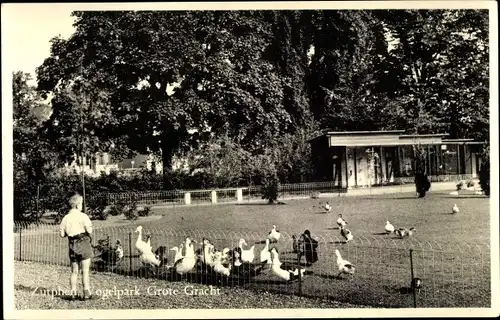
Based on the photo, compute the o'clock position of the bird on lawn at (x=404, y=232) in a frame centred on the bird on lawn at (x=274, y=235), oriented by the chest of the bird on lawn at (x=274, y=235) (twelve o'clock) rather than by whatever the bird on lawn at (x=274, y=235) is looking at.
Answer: the bird on lawn at (x=404, y=232) is roughly at 9 o'clock from the bird on lawn at (x=274, y=235).

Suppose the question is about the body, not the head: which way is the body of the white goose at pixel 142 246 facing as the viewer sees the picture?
to the viewer's left

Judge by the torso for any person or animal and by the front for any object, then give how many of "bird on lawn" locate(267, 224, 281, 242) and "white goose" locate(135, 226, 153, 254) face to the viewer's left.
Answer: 1

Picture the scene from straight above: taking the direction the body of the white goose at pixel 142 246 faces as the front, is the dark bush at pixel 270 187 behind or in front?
behind

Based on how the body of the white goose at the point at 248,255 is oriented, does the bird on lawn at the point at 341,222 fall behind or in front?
behind

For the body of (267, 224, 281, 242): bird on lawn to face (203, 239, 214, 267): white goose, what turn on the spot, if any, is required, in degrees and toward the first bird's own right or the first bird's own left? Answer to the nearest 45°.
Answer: approximately 45° to the first bird's own right
